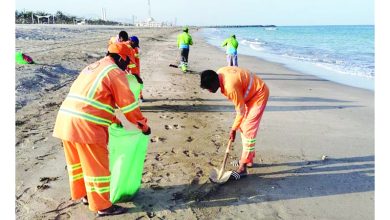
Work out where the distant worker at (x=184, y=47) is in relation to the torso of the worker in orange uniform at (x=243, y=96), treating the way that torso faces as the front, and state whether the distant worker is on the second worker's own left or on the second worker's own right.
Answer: on the second worker's own right

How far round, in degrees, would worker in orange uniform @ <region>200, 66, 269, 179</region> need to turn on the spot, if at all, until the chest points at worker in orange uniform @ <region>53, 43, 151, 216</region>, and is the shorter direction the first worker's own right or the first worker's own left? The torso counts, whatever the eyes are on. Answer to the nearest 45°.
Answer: approximately 45° to the first worker's own left

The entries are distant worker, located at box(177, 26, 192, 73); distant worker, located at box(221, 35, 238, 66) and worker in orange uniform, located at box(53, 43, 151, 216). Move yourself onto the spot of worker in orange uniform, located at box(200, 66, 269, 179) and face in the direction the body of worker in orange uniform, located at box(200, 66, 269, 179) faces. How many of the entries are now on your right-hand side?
2

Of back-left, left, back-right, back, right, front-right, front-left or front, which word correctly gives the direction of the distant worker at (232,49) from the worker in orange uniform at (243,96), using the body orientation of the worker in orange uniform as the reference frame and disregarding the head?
right

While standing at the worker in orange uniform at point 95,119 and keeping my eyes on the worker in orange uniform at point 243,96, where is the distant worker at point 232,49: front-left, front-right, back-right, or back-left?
front-left

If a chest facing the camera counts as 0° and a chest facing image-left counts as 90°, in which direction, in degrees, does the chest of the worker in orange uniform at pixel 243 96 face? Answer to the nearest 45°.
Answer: approximately 90°

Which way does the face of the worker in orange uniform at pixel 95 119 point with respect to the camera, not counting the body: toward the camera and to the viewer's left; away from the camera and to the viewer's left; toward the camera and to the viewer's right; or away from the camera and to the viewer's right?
away from the camera and to the viewer's right
